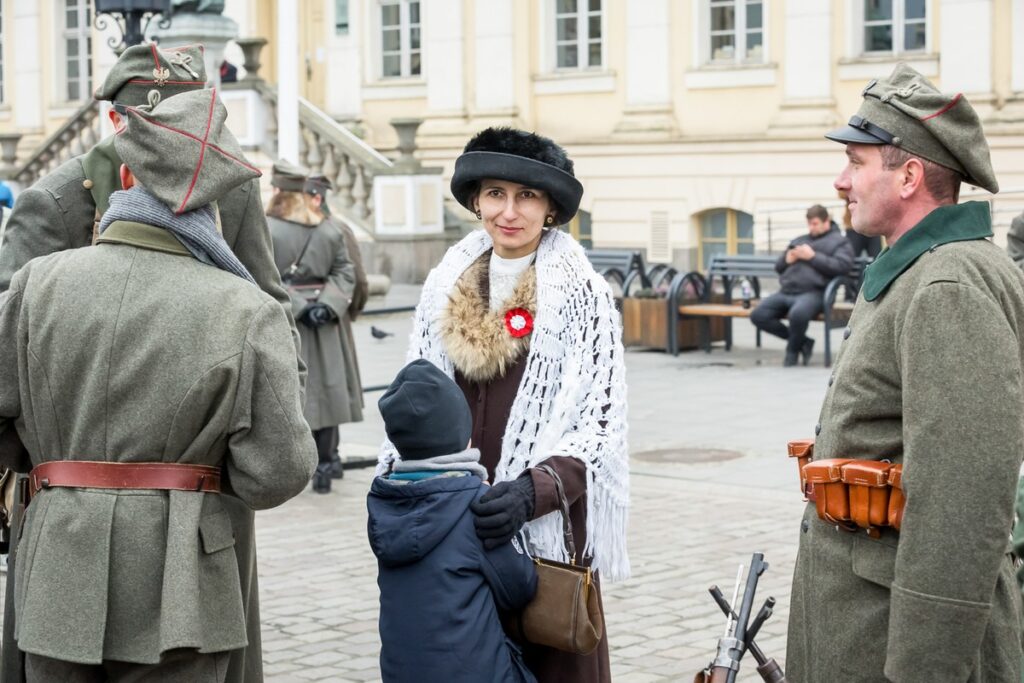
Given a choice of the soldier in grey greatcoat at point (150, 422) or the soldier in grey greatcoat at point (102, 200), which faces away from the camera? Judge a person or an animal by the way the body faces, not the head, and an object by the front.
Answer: the soldier in grey greatcoat at point (150, 422)

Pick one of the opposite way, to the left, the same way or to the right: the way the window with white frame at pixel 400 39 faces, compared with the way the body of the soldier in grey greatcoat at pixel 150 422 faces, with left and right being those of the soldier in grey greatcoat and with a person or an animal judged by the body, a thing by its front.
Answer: the opposite way

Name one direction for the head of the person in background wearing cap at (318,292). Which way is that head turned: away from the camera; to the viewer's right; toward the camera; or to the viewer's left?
away from the camera

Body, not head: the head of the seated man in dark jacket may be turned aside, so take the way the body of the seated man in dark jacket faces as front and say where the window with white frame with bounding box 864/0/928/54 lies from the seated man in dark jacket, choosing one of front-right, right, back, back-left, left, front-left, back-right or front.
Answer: back-right

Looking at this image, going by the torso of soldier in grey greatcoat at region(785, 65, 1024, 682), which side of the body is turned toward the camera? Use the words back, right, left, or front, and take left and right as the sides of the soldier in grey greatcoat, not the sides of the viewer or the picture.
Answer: left

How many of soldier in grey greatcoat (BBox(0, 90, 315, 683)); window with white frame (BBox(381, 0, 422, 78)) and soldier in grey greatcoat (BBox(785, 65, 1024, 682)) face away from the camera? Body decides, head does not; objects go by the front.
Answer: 1

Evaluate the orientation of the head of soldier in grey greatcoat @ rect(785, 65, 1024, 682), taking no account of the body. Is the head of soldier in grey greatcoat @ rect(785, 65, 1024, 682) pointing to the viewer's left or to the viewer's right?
to the viewer's left

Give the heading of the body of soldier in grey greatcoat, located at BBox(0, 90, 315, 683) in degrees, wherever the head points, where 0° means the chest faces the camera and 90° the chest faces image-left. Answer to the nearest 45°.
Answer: approximately 180°

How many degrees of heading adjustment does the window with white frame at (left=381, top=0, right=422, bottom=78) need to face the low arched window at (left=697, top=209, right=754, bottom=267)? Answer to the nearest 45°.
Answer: approximately 45° to its left

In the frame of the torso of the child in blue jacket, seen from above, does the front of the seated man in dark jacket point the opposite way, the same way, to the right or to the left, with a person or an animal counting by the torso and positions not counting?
the opposite way

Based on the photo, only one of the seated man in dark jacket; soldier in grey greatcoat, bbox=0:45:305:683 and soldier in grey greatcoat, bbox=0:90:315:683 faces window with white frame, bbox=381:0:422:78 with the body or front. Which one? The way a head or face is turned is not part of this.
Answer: soldier in grey greatcoat, bbox=0:90:315:683

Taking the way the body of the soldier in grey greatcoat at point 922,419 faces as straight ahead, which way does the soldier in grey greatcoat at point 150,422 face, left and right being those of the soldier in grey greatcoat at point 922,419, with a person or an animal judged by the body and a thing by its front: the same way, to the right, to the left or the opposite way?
to the right

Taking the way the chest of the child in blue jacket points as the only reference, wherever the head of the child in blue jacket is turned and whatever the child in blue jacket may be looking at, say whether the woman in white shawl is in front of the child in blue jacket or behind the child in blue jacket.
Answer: in front
